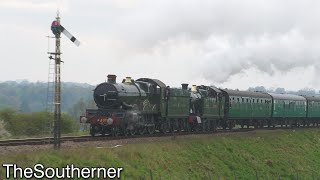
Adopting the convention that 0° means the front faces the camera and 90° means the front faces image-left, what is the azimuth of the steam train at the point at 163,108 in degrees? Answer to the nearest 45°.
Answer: approximately 45°

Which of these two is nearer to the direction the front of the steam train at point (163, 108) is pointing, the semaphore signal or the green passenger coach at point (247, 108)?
the semaphore signal

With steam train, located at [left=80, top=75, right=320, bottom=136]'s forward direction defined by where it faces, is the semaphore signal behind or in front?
in front
